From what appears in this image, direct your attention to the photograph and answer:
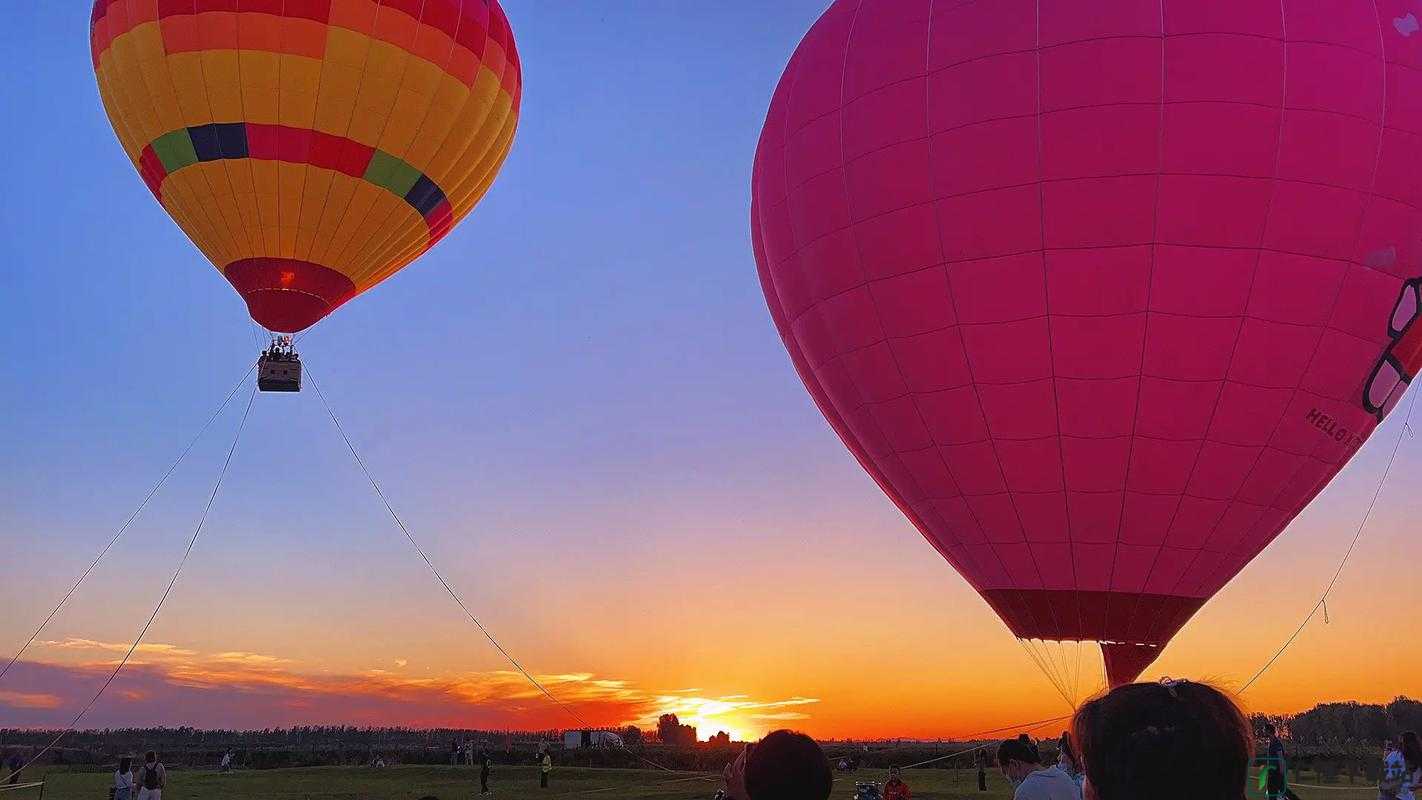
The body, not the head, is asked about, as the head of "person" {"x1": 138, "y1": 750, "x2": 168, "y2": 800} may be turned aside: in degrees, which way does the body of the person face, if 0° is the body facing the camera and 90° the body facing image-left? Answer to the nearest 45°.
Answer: approximately 180°

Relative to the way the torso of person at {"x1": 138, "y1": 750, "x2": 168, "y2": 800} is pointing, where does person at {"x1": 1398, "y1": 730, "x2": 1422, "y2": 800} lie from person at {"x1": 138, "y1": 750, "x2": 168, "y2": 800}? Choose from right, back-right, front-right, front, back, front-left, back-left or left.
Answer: back-right

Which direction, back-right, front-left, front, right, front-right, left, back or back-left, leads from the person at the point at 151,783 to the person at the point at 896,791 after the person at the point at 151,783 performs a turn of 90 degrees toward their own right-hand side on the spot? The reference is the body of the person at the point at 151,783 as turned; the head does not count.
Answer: front-right
